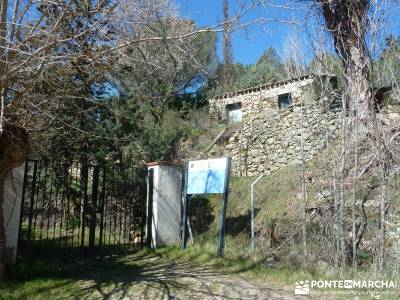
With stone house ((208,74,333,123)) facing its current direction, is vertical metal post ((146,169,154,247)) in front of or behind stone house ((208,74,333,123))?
in front

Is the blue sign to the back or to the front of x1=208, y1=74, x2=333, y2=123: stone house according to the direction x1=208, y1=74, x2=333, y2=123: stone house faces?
to the front

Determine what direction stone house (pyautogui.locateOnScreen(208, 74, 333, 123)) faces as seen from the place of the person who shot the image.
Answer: facing the viewer and to the left of the viewer
